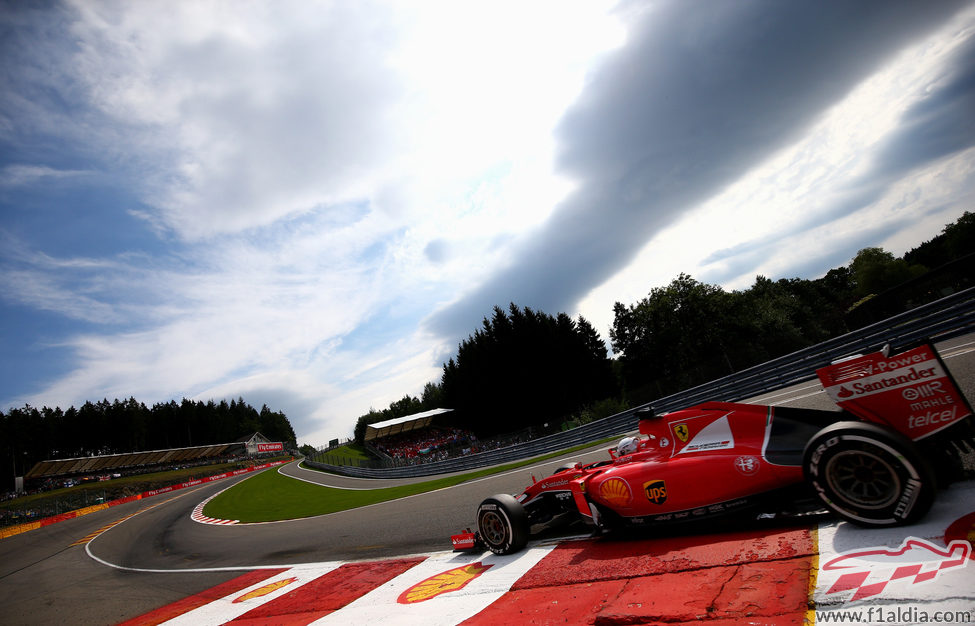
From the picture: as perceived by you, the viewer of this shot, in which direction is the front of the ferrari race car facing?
facing away from the viewer and to the left of the viewer
